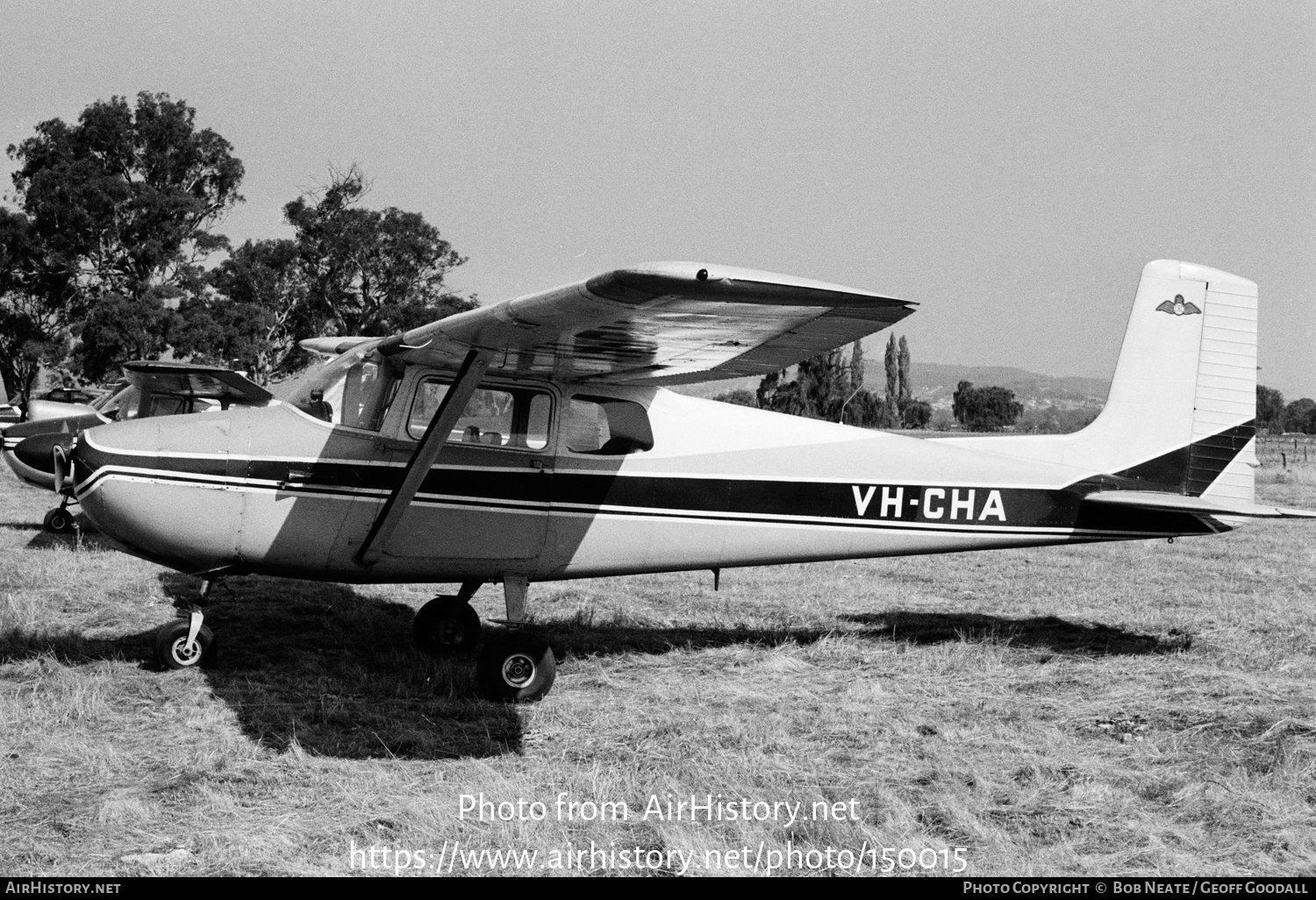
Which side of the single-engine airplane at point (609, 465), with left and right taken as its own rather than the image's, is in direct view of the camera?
left

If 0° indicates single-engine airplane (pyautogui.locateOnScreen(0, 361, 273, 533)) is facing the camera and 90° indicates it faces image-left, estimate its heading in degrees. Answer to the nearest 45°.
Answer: approximately 90°

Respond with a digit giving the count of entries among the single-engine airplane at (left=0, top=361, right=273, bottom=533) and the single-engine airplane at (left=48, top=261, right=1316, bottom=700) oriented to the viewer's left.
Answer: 2

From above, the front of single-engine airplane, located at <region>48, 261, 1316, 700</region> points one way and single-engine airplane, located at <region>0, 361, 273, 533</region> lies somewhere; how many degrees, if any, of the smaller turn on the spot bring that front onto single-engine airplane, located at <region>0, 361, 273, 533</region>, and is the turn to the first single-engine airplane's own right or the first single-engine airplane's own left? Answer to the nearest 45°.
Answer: approximately 45° to the first single-engine airplane's own right
